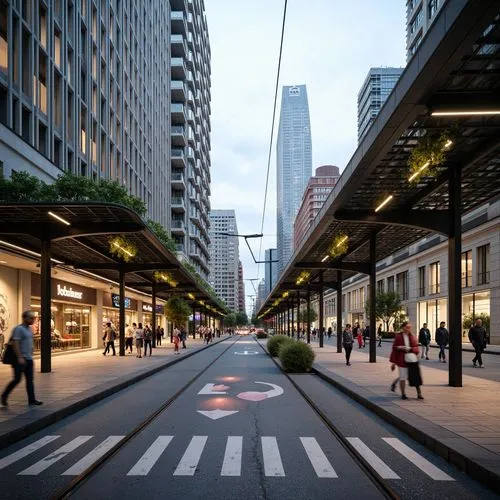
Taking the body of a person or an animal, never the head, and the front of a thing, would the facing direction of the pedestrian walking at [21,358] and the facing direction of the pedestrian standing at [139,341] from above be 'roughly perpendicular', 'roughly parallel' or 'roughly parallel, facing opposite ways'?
roughly perpendicular

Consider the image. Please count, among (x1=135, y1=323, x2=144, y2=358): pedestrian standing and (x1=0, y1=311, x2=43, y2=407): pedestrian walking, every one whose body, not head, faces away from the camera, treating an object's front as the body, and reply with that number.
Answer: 1

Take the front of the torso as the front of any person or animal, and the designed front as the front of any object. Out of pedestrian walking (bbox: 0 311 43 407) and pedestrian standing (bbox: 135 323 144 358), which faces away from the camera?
pedestrian standing (bbox: 135 323 144 358)

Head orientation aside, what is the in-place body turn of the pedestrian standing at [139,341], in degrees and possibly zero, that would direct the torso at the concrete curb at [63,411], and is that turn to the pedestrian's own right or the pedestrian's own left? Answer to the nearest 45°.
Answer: approximately 180°

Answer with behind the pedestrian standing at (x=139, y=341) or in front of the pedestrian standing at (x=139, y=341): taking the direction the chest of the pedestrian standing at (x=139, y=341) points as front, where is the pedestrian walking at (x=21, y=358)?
behind

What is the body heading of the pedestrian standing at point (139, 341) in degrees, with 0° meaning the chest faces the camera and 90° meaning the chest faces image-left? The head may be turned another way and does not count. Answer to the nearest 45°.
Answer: approximately 180°
